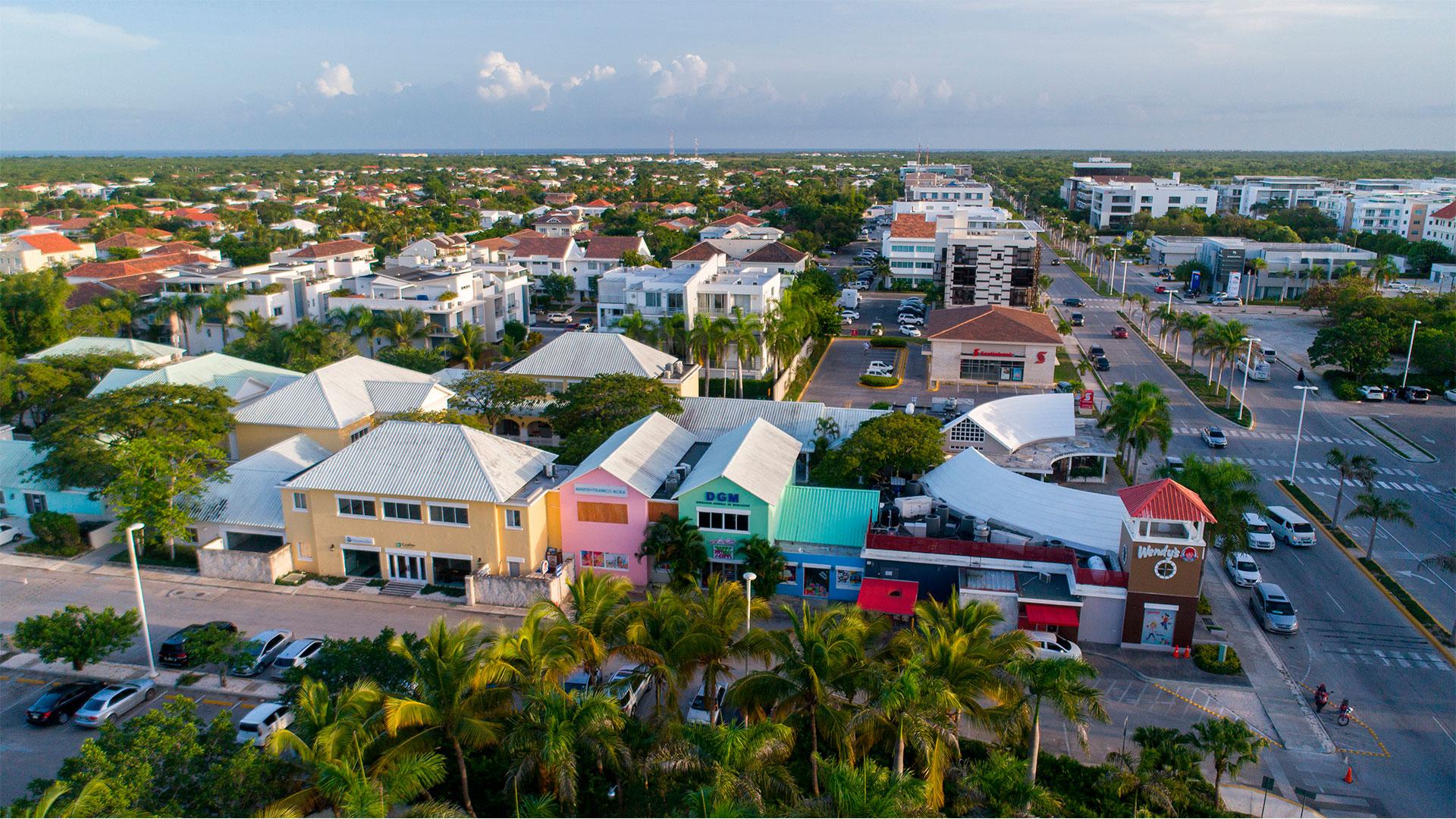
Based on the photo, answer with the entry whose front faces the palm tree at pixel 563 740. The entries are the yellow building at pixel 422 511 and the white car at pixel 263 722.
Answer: the yellow building

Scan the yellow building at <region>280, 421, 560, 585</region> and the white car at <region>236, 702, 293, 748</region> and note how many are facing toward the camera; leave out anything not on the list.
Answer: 1

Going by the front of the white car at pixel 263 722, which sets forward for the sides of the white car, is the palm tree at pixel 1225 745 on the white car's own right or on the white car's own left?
on the white car's own right

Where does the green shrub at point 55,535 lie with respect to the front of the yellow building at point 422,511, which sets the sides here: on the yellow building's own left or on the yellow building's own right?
on the yellow building's own right

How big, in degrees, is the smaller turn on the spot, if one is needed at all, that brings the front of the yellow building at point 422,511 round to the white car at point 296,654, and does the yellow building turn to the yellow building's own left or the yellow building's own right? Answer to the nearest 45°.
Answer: approximately 45° to the yellow building's own right

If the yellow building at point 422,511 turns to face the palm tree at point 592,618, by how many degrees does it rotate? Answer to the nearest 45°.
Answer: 0° — it already faces it

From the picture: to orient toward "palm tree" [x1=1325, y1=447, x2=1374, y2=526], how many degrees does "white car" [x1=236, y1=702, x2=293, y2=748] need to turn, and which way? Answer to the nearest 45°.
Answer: approximately 45° to its right

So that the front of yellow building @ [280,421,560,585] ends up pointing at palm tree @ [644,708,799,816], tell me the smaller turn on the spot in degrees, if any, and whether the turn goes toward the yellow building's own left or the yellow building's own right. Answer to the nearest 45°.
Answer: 0° — it already faces it

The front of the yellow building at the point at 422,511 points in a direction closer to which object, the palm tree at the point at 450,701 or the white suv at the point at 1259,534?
the palm tree

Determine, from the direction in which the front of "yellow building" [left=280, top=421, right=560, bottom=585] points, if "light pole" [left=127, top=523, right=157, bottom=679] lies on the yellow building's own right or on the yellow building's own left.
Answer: on the yellow building's own right

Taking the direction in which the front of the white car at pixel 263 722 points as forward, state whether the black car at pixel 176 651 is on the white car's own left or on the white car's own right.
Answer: on the white car's own left

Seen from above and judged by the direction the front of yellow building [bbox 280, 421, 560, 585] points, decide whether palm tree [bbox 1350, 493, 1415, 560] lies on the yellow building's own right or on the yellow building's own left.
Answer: on the yellow building's own left

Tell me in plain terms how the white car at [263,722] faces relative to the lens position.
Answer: facing away from the viewer and to the right of the viewer

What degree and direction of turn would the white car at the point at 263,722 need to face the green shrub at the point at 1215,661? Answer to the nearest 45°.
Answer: approximately 45° to its right
